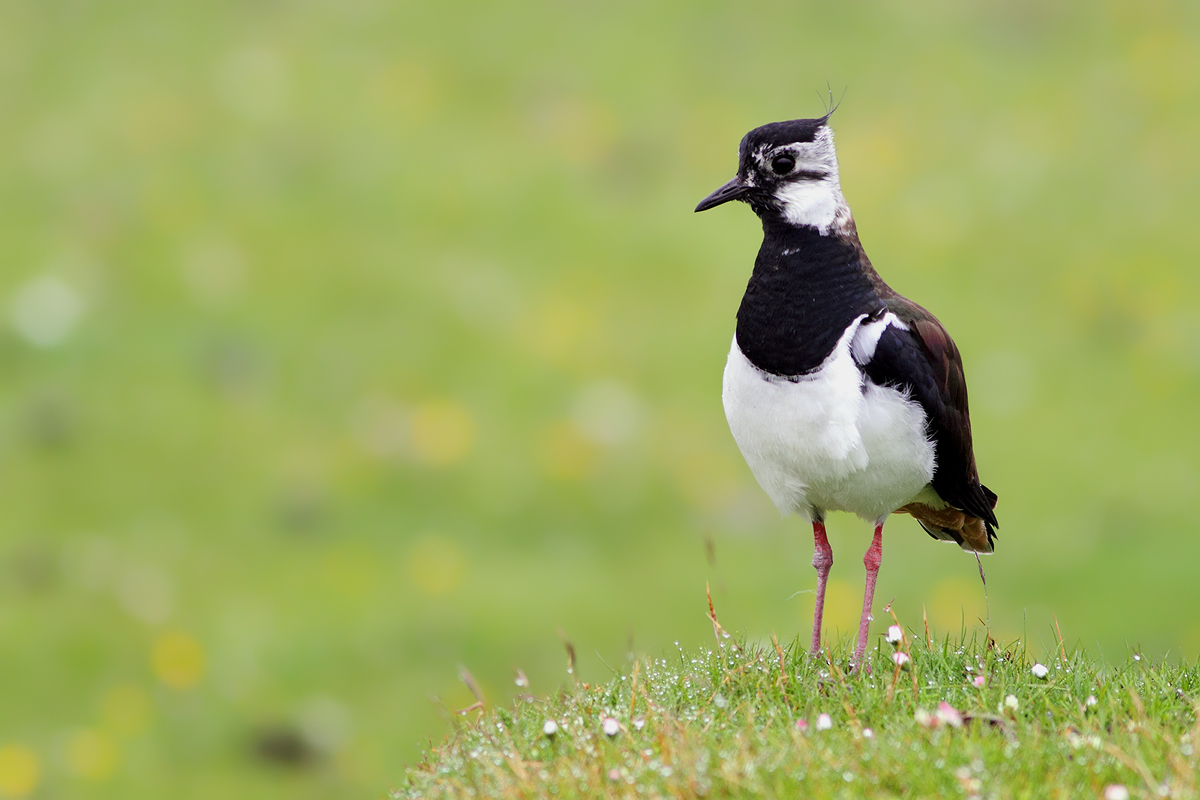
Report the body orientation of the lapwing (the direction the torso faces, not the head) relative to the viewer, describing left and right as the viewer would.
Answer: facing the viewer and to the left of the viewer

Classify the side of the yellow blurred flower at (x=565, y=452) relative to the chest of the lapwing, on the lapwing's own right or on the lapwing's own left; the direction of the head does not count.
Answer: on the lapwing's own right

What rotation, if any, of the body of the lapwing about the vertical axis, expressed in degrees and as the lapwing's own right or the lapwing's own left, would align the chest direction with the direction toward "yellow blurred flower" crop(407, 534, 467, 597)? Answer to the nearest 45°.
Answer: approximately 90° to the lapwing's own right

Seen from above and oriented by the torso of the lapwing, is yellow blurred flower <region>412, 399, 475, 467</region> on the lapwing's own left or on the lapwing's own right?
on the lapwing's own right

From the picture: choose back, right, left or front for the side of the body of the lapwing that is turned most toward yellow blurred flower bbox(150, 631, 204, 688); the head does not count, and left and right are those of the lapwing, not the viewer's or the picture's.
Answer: right
